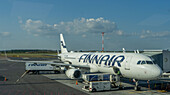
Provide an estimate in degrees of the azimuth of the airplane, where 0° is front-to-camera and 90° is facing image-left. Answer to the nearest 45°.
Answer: approximately 315°
